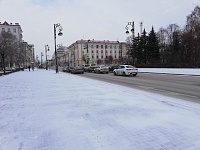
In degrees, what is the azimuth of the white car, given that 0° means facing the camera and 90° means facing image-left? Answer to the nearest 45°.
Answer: approximately 135°
